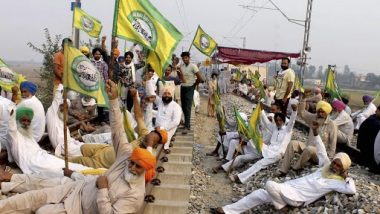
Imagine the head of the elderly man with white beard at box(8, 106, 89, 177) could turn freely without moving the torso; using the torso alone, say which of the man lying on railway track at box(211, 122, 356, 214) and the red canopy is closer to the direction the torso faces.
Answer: the man lying on railway track

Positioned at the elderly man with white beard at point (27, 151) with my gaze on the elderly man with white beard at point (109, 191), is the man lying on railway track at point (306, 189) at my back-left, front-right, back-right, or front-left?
front-left

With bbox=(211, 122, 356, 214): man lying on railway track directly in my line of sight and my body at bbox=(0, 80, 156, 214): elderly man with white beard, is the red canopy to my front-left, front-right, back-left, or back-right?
front-left

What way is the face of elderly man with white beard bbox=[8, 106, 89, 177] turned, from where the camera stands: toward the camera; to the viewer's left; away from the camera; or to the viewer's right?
toward the camera

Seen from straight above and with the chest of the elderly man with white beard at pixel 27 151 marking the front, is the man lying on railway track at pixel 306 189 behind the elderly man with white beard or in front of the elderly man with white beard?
in front

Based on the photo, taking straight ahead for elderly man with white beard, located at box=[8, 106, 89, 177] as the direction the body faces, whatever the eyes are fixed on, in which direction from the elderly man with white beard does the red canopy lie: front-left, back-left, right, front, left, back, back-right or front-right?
left

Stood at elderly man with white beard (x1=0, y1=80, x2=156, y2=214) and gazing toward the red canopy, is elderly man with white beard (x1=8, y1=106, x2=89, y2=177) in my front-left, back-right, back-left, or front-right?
front-left

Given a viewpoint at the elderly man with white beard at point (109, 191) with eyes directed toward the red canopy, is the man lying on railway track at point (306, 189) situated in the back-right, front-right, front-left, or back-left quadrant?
front-right

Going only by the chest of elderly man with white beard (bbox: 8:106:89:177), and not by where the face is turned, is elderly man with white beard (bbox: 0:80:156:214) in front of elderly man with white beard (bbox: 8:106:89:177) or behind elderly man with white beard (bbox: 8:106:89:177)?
in front
